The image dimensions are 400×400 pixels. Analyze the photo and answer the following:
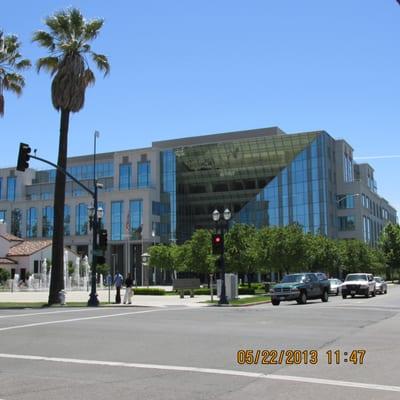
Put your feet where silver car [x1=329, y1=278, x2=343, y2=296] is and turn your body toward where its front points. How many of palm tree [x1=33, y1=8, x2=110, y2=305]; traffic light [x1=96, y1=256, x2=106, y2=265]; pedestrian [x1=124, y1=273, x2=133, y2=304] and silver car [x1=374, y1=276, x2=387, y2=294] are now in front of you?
3

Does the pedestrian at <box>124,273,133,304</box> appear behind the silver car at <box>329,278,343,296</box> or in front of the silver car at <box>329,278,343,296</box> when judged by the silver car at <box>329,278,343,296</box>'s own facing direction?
in front

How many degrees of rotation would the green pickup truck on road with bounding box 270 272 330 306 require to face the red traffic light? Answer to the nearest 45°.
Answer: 0° — it already faces it

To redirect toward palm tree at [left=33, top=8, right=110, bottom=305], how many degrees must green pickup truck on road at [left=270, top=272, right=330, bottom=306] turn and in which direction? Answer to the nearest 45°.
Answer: approximately 45° to its right

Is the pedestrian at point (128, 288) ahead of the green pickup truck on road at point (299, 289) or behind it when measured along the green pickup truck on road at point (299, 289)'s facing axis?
ahead

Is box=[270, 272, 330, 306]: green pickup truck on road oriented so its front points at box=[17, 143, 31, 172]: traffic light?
yes

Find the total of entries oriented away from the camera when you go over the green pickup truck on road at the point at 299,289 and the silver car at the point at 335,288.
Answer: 0

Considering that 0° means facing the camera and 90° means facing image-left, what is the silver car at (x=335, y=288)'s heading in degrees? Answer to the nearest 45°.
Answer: approximately 45°

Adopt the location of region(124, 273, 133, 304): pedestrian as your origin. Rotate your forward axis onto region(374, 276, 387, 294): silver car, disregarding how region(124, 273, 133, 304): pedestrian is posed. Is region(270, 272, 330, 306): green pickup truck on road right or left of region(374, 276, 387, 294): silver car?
right

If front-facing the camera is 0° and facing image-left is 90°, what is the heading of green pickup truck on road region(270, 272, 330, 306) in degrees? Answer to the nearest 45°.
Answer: approximately 45°

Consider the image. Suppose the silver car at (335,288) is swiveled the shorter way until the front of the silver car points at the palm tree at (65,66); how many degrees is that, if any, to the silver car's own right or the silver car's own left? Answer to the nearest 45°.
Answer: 0° — it already faces it
